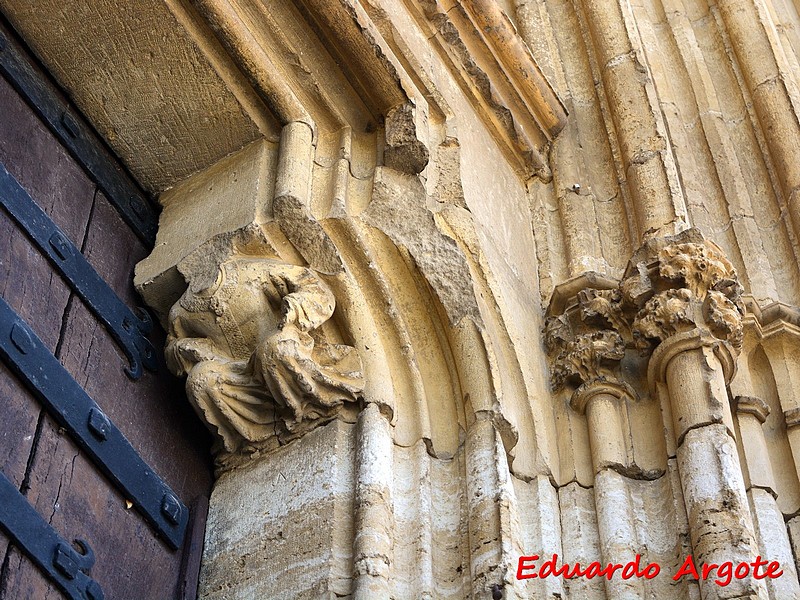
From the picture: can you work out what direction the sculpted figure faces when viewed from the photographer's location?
facing the viewer and to the left of the viewer

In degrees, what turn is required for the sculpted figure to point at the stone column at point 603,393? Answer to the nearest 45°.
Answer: approximately 135° to its left

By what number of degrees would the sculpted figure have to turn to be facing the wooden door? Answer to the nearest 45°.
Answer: approximately 45° to its right

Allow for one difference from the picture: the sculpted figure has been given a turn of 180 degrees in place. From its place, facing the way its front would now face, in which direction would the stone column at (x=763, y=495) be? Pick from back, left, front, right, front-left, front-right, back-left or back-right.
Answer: front-right
